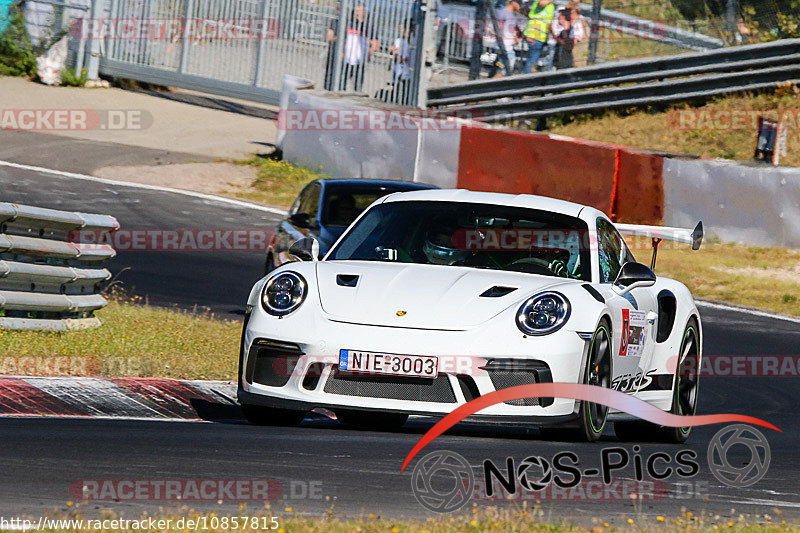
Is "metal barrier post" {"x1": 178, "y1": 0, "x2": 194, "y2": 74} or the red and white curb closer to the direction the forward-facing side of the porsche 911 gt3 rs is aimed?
the red and white curb

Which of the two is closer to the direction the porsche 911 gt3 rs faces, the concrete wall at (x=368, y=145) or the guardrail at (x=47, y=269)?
the guardrail

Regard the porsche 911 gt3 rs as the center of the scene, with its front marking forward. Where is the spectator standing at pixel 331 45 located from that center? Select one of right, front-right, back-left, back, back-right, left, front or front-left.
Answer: back-right

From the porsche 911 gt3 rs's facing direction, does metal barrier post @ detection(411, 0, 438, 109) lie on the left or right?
on its right

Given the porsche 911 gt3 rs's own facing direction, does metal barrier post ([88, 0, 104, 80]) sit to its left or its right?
on its right

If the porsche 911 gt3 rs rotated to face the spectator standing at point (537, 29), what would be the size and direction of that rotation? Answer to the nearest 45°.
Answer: approximately 135° to its right

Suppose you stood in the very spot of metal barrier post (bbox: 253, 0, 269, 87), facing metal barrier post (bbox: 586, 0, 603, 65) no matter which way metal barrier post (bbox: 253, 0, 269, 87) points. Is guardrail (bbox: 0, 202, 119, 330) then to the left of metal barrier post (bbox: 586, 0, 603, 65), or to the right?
right

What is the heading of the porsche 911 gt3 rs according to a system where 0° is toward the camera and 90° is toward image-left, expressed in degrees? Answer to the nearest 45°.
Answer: approximately 45°

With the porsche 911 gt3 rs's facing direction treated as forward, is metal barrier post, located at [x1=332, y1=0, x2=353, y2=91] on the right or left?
on its right

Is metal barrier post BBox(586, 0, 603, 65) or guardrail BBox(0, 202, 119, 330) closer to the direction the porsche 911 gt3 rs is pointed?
the guardrail

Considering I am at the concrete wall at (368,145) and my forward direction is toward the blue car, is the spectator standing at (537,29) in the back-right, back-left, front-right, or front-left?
back-left

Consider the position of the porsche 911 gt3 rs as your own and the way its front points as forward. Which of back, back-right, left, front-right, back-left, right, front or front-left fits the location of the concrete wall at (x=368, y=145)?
back-right

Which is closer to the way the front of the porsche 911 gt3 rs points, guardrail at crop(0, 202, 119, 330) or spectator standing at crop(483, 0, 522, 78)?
the guardrail

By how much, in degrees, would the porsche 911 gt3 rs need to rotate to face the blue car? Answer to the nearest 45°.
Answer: approximately 135° to its right

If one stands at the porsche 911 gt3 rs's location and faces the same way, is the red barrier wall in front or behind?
behind

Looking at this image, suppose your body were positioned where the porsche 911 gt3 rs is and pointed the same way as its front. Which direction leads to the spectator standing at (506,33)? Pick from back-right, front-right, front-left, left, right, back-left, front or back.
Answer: back-right
